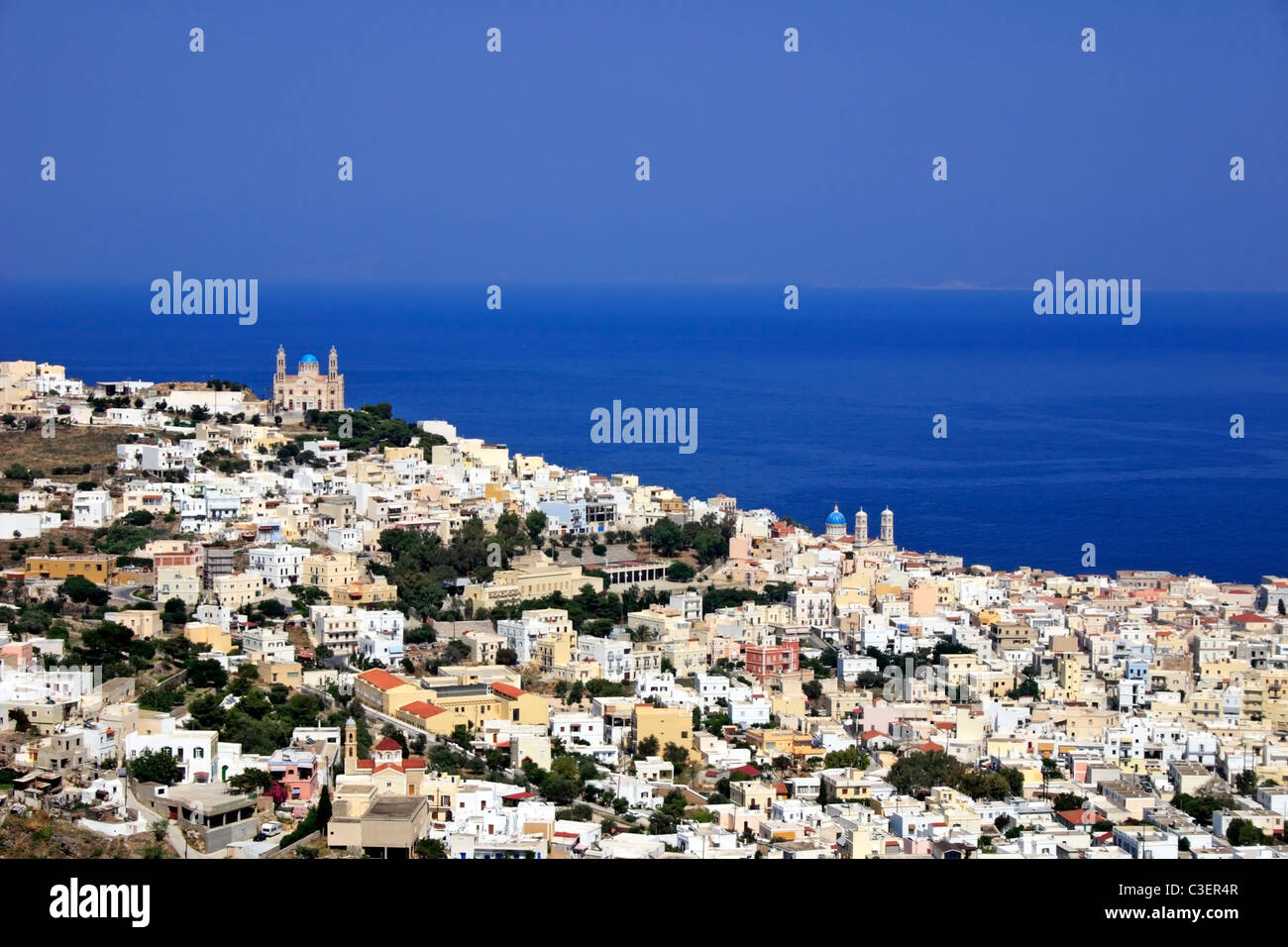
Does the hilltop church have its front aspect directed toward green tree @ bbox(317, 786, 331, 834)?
yes

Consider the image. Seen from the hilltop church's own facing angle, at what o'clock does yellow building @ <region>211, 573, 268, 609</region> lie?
The yellow building is roughly at 12 o'clock from the hilltop church.

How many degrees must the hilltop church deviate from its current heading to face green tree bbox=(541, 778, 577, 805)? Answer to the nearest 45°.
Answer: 0° — it already faces it

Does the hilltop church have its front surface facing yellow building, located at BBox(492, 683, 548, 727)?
yes

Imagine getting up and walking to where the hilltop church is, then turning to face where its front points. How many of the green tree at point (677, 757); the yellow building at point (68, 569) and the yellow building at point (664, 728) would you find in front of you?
3

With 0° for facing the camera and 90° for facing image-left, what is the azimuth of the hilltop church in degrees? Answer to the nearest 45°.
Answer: approximately 0°

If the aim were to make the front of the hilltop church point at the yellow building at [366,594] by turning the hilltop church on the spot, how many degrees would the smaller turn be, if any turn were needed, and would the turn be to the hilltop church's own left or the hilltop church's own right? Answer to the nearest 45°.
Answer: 0° — it already faces it

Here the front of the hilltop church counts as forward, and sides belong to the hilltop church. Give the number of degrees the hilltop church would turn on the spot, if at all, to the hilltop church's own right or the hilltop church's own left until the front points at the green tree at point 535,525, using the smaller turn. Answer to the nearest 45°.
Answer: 0° — it already faces it

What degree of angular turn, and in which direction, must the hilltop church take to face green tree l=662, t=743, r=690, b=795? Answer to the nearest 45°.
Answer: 0° — it already faces it

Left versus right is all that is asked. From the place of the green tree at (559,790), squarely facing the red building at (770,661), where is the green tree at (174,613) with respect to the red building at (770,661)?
left

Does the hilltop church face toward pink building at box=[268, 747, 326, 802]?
yes
